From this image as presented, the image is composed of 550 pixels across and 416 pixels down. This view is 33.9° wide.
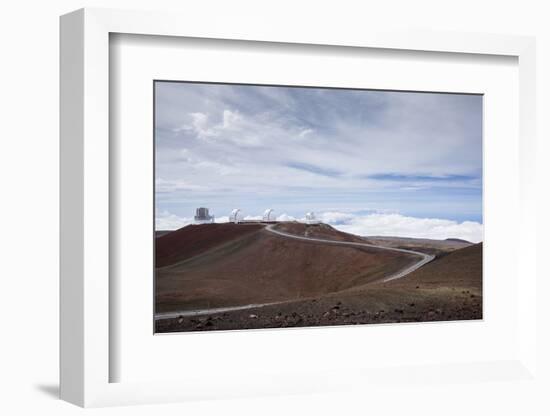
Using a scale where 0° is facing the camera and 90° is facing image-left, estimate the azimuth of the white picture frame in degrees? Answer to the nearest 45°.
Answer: approximately 315°
